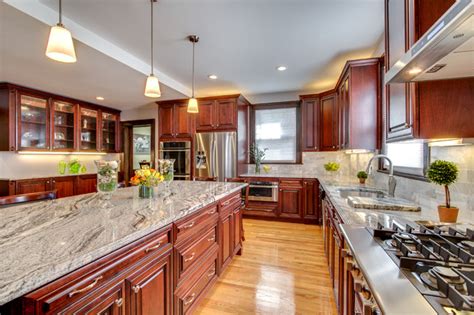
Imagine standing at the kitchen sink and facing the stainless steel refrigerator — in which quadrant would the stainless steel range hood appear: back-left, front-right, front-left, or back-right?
back-left

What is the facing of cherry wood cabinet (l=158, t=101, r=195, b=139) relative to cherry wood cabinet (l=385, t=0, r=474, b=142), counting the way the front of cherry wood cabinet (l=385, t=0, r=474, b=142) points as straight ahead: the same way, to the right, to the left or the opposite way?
to the left

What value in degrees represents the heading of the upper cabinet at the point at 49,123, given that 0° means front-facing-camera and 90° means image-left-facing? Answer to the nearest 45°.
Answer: approximately 315°

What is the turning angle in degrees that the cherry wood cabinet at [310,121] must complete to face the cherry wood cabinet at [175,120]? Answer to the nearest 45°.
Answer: approximately 90° to its right

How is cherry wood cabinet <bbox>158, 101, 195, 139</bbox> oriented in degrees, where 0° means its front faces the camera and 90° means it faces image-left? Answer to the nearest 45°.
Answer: approximately 0°

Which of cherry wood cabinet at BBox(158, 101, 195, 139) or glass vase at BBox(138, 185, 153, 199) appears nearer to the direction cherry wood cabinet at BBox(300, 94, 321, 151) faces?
the glass vase

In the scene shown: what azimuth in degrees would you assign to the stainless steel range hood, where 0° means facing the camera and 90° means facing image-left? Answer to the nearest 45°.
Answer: approximately 45°

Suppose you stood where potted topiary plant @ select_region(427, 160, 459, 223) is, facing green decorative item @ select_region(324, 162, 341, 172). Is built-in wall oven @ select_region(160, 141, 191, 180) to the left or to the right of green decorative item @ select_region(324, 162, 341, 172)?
left

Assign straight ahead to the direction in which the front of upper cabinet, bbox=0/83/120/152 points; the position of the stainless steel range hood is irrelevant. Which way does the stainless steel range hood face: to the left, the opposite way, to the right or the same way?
the opposite way

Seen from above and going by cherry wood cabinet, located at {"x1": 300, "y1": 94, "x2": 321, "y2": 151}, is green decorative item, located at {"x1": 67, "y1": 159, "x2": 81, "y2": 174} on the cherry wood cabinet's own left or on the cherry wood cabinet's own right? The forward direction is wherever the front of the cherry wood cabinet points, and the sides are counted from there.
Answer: on the cherry wood cabinet's own right

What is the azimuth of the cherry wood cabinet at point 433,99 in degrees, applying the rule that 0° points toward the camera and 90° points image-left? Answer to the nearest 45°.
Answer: approximately 45°
